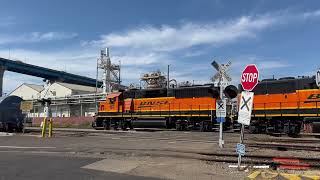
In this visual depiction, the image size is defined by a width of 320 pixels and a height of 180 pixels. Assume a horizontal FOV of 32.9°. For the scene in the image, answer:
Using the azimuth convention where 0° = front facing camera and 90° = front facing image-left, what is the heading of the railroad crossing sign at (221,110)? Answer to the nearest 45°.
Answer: approximately 0°

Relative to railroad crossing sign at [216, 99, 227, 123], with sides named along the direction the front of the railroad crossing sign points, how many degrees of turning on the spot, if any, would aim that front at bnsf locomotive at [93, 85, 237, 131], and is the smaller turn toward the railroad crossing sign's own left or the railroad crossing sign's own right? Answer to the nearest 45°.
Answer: approximately 180°

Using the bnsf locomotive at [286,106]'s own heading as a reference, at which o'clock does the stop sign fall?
The stop sign is roughly at 3 o'clock from the bnsf locomotive.

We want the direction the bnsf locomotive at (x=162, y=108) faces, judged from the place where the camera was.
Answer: facing to the left of the viewer

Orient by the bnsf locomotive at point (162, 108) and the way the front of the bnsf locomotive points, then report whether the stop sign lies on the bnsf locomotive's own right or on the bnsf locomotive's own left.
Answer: on the bnsf locomotive's own left

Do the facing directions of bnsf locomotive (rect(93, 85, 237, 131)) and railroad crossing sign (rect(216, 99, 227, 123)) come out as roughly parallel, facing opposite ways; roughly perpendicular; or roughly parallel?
roughly perpendicular

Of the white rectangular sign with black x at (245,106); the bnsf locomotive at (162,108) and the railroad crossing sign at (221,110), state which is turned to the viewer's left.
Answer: the bnsf locomotive
